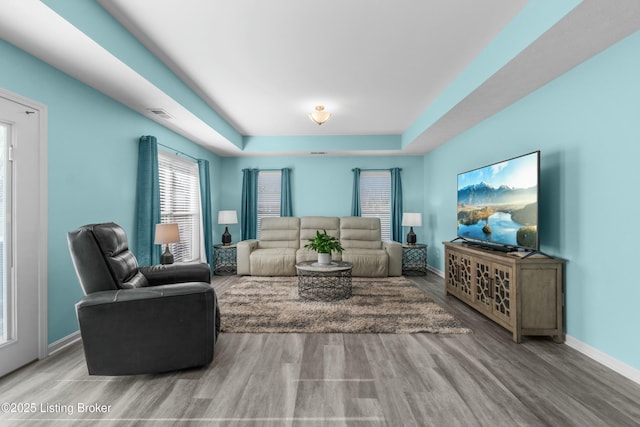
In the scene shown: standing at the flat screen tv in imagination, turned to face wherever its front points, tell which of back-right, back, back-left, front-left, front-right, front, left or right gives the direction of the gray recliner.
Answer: front

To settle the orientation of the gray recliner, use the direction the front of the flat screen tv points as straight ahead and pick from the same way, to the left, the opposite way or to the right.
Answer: the opposite way

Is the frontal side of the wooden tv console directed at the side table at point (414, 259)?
no

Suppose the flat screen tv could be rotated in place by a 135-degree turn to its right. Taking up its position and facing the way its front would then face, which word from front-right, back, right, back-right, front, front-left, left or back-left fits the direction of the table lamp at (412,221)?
front-left

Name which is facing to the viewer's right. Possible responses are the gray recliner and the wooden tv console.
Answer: the gray recliner

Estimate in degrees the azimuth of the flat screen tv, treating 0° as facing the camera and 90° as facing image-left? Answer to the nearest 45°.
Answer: approximately 45°

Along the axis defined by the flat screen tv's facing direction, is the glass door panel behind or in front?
in front

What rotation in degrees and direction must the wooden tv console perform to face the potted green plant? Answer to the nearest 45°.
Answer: approximately 45° to its right

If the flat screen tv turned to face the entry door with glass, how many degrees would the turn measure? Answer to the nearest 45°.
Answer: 0° — it already faces it

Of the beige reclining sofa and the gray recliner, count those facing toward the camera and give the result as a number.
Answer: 1

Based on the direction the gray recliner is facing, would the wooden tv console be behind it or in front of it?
in front

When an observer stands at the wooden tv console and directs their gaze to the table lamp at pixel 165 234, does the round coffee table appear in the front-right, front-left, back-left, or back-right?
front-right

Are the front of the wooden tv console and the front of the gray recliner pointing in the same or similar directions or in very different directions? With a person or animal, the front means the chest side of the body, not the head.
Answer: very different directions

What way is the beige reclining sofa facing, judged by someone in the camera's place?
facing the viewer

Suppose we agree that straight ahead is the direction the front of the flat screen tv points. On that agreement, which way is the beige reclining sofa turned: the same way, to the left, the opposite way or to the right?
to the left

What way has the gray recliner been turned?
to the viewer's right

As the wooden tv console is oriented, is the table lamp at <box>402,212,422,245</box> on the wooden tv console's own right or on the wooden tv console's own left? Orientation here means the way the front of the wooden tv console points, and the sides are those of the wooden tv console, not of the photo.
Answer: on the wooden tv console's own right

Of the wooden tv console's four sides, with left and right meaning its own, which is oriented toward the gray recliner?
front

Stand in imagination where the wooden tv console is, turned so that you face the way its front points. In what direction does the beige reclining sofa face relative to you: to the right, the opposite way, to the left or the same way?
to the left

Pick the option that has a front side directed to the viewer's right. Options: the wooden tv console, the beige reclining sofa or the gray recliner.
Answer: the gray recliner
